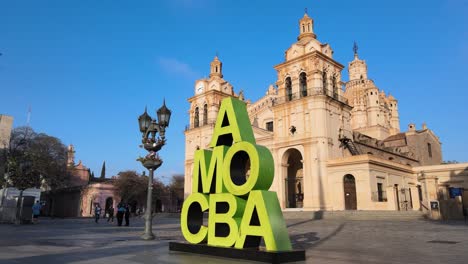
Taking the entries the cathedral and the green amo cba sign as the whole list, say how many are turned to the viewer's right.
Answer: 0

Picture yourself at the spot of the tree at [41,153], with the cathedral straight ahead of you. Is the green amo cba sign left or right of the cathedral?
right

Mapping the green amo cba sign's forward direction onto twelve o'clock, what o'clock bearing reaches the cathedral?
The cathedral is roughly at 5 o'clock from the green amo cba sign.

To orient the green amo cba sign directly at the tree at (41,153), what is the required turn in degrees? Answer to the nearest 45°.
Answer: approximately 90° to its right

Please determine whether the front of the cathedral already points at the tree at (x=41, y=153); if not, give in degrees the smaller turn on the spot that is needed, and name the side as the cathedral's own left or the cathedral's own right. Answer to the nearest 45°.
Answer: approximately 45° to the cathedral's own right

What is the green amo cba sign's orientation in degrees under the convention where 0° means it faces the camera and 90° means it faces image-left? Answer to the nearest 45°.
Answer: approximately 45°

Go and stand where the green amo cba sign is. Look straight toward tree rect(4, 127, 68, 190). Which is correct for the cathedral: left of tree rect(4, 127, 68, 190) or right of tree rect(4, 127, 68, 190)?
right

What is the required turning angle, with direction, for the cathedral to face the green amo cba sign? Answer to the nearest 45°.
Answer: approximately 45° to its left
